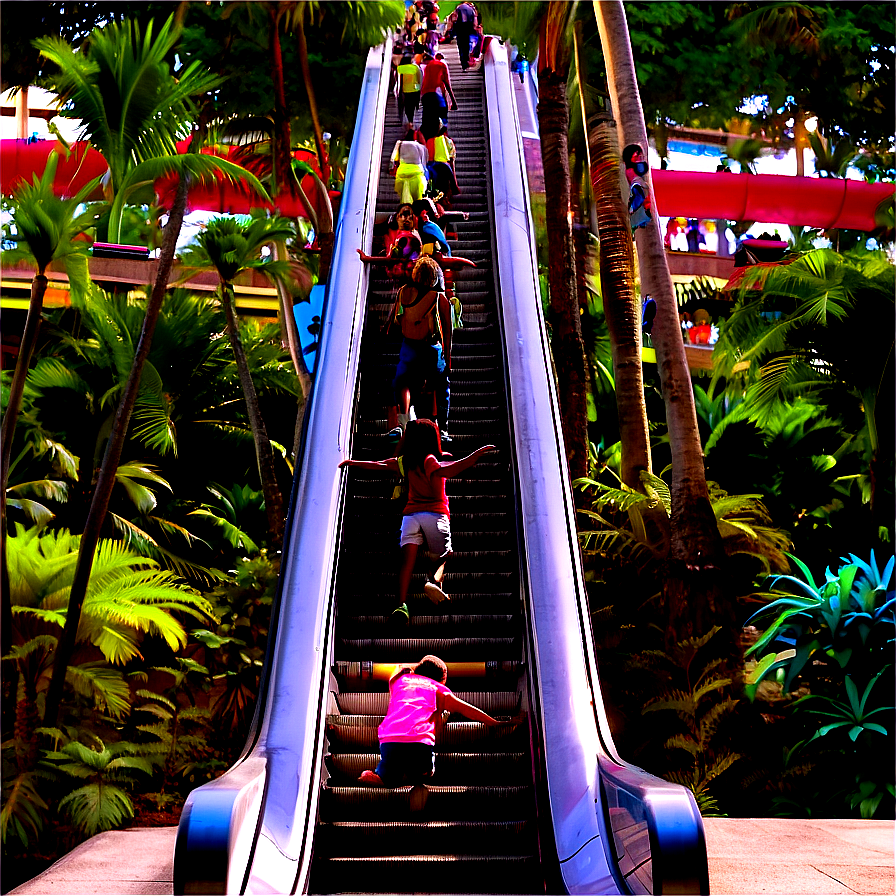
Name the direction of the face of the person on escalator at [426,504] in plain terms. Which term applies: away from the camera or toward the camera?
away from the camera

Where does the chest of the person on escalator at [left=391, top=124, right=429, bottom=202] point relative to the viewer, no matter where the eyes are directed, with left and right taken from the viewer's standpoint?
facing away from the viewer

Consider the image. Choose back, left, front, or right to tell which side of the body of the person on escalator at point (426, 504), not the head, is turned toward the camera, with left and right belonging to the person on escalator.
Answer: back

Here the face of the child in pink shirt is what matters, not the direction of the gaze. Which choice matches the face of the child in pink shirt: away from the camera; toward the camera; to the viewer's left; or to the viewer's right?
away from the camera

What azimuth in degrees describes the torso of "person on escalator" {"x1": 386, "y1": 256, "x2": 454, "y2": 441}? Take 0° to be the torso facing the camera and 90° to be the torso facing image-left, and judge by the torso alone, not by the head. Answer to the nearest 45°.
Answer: approximately 180°

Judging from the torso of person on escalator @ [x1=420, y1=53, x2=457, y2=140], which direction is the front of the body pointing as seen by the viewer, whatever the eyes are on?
away from the camera
